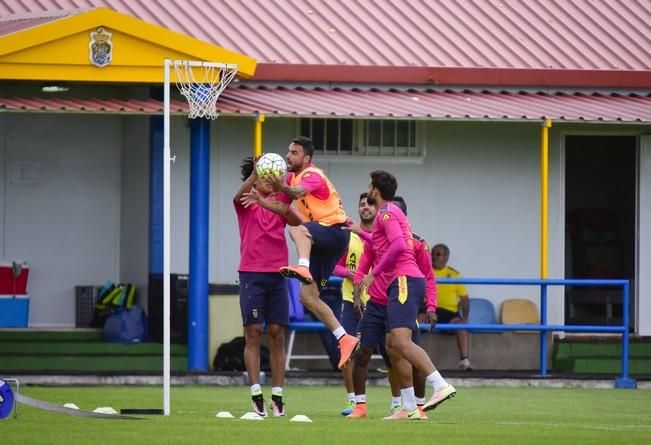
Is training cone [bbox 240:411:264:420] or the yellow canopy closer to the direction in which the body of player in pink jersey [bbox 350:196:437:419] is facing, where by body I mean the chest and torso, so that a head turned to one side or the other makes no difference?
the training cone

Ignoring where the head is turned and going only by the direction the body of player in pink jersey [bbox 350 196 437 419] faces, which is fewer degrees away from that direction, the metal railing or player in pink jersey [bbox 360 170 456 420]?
the player in pink jersey

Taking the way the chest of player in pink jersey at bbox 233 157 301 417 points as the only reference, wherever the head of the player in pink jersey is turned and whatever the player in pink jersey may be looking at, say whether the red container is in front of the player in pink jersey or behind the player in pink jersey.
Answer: behind
